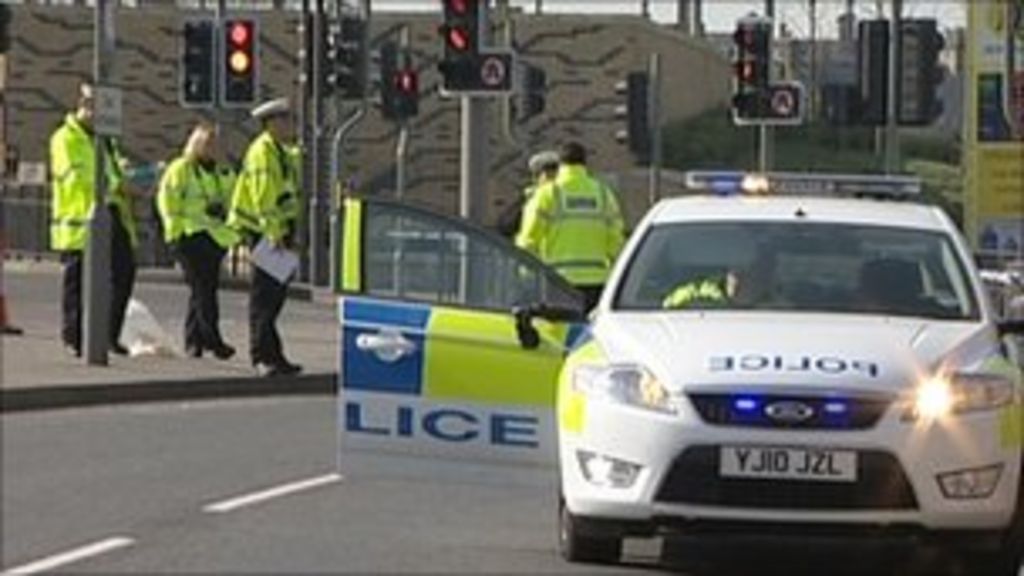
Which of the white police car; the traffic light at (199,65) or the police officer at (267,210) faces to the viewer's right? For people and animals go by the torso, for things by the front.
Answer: the police officer

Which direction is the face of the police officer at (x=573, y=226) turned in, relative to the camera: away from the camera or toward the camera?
away from the camera

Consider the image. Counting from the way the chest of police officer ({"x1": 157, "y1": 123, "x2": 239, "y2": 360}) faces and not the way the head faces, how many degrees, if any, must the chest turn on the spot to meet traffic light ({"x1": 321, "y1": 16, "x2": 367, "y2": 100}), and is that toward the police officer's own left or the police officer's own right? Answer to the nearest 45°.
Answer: approximately 135° to the police officer's own left

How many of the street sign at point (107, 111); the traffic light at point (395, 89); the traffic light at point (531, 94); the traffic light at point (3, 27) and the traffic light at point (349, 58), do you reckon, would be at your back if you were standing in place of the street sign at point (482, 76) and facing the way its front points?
3

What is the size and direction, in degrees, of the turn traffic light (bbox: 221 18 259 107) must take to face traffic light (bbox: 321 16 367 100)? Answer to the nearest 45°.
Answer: approximately 90° to its left

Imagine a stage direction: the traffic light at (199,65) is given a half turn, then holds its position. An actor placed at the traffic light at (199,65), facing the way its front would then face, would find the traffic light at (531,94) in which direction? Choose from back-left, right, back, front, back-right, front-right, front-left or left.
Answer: front-right

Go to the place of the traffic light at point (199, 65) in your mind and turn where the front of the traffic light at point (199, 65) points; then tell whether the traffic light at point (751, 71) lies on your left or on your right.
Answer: on your left

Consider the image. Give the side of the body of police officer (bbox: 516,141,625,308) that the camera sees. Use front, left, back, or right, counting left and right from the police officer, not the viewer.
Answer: back

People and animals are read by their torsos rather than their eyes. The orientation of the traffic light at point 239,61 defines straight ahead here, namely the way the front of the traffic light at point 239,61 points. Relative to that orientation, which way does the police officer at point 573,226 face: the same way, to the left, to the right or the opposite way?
the opposite way

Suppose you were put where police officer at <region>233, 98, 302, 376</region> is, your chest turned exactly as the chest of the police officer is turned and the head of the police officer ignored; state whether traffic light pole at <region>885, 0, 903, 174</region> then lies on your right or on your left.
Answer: on your left

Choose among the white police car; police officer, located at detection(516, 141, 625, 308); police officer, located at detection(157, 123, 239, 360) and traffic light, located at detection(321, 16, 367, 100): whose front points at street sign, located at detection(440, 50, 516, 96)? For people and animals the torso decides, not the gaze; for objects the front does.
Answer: police officer, located at detection(516, 141, 625, 308)
